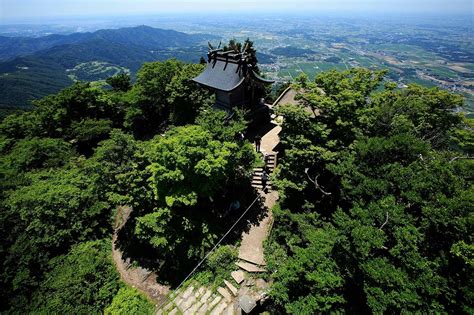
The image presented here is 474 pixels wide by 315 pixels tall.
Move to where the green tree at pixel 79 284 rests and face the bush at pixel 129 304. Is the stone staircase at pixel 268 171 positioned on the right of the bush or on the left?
left

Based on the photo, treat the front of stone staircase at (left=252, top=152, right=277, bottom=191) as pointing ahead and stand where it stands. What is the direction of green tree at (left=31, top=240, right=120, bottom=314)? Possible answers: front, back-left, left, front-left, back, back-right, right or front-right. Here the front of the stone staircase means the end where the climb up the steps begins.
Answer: front-right

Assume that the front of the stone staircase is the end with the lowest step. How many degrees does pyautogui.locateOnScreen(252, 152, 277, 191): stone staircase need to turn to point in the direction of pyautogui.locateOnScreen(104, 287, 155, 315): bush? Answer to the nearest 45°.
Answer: approximately 45° to its right

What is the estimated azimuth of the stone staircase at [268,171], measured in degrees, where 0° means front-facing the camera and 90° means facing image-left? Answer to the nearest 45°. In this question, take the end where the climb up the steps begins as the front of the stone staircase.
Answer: approximately 0°
